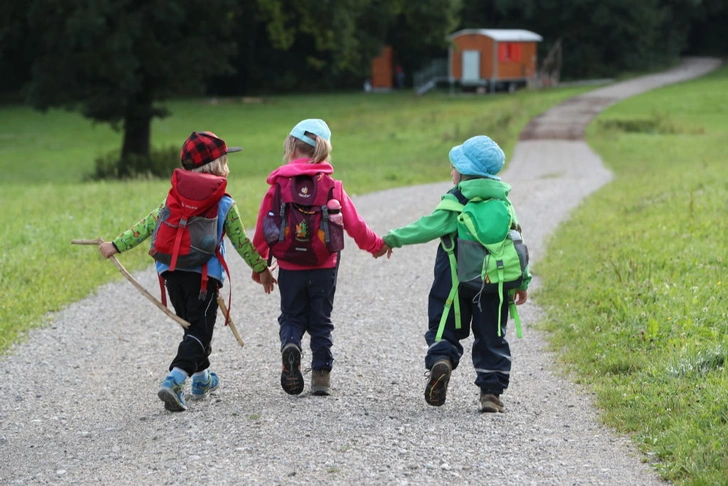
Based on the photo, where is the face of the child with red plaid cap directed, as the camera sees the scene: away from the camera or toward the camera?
away from the camera

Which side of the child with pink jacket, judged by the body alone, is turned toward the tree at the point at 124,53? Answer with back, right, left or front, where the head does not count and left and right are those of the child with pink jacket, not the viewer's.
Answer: front

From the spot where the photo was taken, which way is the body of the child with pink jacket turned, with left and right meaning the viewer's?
facing away from the viewer

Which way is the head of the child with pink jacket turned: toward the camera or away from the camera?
away from the camera

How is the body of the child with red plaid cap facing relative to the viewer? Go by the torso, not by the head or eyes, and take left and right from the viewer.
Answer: facing away from the viewer and to the right of the viewer

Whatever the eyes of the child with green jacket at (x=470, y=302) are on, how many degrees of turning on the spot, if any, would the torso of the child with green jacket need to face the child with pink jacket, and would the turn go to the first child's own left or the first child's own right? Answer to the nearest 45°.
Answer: approximately 45° to the first child's own left

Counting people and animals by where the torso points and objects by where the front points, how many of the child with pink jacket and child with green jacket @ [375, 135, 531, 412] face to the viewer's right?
0

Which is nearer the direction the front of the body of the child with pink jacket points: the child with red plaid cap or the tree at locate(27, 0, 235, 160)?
the tree

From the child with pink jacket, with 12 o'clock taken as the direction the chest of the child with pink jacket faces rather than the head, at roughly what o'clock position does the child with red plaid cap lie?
The child with red plaid cap is roughly at 9 o'clock from the child with pink jacket.

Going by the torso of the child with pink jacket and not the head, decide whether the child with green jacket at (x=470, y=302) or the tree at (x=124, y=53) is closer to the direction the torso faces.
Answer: the tree

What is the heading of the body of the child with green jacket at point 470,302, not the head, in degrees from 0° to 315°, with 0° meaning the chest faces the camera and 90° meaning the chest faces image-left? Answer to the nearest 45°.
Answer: approximately 135°

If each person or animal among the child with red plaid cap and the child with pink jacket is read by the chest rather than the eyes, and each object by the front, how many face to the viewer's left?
0
